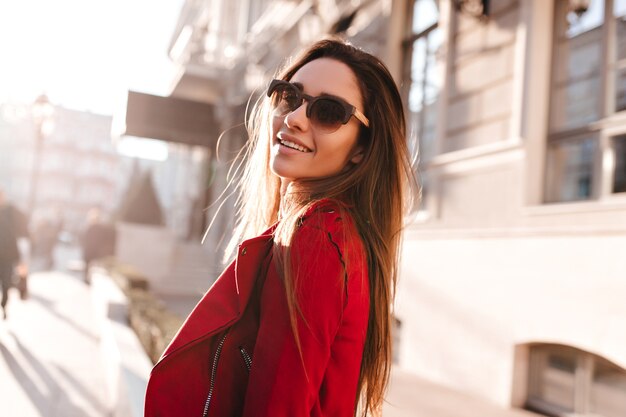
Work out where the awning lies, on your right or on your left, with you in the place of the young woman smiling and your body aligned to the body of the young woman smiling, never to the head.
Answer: on your right

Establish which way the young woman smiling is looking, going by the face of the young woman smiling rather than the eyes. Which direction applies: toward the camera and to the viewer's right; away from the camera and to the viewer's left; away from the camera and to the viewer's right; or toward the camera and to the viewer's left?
toward the camera and to the viewer's left
